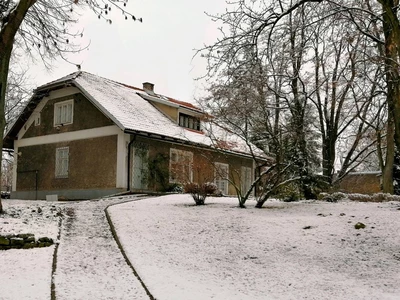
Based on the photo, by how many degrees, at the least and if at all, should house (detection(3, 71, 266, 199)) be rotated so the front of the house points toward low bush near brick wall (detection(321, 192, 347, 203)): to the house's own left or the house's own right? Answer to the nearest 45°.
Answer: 0° — it already faces it

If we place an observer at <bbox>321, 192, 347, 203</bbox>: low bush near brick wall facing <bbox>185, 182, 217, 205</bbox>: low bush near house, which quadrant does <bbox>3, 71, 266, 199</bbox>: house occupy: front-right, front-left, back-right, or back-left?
front-right

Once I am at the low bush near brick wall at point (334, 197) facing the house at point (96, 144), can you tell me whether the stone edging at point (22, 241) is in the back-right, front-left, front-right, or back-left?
front-left

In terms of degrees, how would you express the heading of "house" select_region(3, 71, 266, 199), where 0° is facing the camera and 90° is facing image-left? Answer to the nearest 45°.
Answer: approximately 315°

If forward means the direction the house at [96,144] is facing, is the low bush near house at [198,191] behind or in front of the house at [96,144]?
in front

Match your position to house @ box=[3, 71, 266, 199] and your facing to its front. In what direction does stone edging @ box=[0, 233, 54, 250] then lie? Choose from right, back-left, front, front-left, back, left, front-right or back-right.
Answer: front-right
